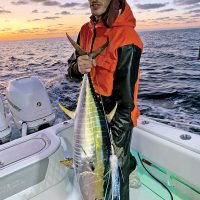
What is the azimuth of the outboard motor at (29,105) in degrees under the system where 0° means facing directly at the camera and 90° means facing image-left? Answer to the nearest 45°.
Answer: approximately 315°

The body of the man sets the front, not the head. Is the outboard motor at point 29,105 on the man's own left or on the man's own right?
on the man's own right

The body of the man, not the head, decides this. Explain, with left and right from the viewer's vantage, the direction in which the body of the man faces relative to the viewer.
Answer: facing the viewer and to the left of the viewer

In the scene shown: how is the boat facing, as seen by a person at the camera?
facing the viewer and to the right of the viewer
